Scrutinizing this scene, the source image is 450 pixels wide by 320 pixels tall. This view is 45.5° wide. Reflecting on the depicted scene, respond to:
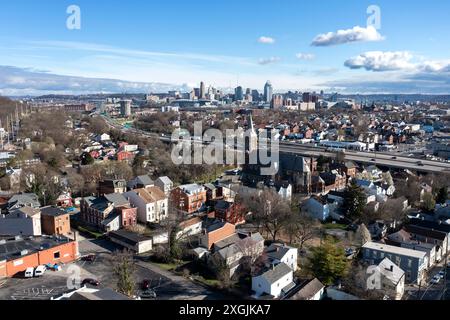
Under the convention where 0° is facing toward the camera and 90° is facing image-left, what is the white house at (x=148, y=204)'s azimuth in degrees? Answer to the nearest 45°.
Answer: approximately 315°

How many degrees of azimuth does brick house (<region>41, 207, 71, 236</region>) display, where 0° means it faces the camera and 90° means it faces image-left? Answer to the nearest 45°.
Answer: approximately 315°

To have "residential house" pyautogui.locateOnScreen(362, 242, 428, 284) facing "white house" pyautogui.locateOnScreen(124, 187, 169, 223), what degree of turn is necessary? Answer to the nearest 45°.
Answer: approximately 135° to its right
